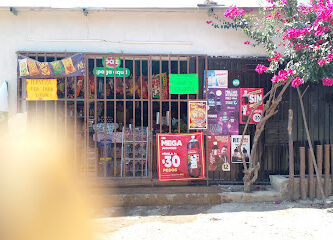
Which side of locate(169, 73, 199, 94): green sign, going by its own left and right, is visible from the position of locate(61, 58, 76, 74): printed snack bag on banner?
right

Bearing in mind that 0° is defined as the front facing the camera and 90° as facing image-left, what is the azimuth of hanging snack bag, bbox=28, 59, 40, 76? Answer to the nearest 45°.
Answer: approximately 0°

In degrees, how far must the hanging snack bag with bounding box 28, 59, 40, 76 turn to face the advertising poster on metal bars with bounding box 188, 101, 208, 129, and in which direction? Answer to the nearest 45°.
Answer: approximately 90° to its left

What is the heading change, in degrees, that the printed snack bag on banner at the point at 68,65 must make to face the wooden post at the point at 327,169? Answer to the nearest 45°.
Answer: approximately 90° to its left

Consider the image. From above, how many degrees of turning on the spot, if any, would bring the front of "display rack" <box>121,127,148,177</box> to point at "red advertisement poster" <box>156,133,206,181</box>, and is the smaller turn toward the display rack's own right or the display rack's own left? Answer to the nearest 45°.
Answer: approximately 45° to the display rack's own left

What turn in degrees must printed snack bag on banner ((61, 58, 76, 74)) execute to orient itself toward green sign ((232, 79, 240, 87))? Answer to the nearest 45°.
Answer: approximately 90° to its left

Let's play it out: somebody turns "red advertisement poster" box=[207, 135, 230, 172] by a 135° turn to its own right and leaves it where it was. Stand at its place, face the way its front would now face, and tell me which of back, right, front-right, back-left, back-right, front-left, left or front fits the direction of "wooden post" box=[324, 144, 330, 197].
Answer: back-right

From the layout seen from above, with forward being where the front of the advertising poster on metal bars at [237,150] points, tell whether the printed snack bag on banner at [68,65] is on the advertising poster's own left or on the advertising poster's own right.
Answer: on the advertising poster's own right

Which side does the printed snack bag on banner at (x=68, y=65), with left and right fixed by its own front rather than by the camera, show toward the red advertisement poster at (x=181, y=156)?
left

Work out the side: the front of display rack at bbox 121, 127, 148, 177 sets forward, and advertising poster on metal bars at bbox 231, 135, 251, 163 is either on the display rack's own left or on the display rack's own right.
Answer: on the display rack's own left
